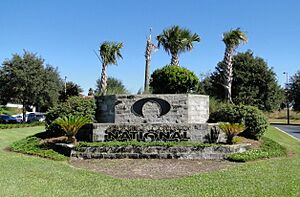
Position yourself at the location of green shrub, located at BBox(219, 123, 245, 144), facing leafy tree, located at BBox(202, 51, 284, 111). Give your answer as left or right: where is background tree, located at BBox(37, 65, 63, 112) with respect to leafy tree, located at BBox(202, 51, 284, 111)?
left

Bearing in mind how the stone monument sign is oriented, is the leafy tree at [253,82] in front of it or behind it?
behind

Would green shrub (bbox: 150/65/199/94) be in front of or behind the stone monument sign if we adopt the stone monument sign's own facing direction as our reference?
behind

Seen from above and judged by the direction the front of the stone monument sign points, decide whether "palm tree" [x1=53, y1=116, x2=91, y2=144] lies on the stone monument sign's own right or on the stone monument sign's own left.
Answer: on the stone monument sign's own right

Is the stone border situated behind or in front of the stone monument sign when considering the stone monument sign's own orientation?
in front

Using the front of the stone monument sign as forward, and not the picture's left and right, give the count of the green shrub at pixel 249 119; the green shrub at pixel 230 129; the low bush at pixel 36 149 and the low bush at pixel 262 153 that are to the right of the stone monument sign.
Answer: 1

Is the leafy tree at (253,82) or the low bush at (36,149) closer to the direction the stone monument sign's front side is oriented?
the low bush

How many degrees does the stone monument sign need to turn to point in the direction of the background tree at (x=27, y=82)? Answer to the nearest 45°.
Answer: approximately 135° to its right

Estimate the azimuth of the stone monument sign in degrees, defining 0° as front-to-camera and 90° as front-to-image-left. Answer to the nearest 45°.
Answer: approximately 0°

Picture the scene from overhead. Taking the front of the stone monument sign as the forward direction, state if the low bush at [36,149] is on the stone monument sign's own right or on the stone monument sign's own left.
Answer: on the stone monument sign's own right

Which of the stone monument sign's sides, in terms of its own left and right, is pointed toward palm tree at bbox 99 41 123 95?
back

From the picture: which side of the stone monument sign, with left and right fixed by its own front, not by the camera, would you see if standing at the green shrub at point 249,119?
left
